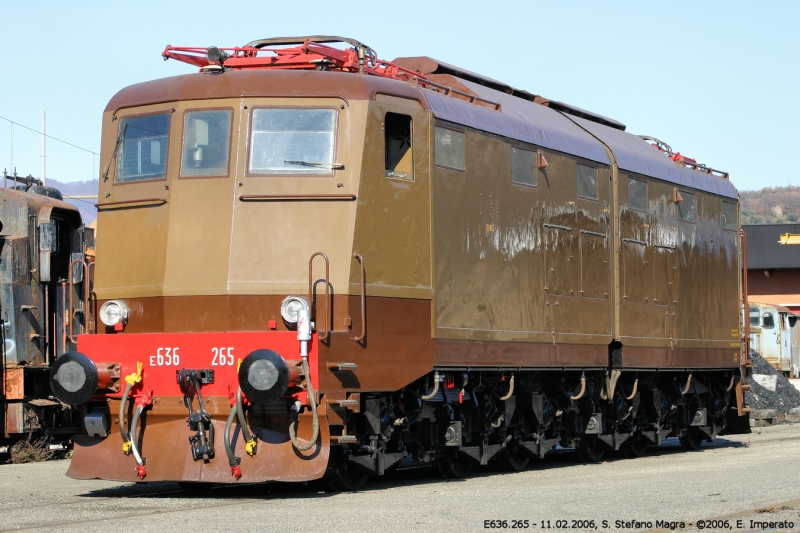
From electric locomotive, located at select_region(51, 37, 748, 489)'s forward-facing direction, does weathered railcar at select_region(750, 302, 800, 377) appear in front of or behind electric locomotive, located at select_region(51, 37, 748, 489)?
behind

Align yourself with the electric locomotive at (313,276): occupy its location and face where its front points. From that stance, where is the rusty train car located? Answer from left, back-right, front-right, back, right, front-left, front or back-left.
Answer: right

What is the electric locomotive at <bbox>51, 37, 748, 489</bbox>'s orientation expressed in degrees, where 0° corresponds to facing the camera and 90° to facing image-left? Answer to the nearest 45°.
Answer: approximately 45°

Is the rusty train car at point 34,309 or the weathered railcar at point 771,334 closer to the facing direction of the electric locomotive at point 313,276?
the rusty train car
